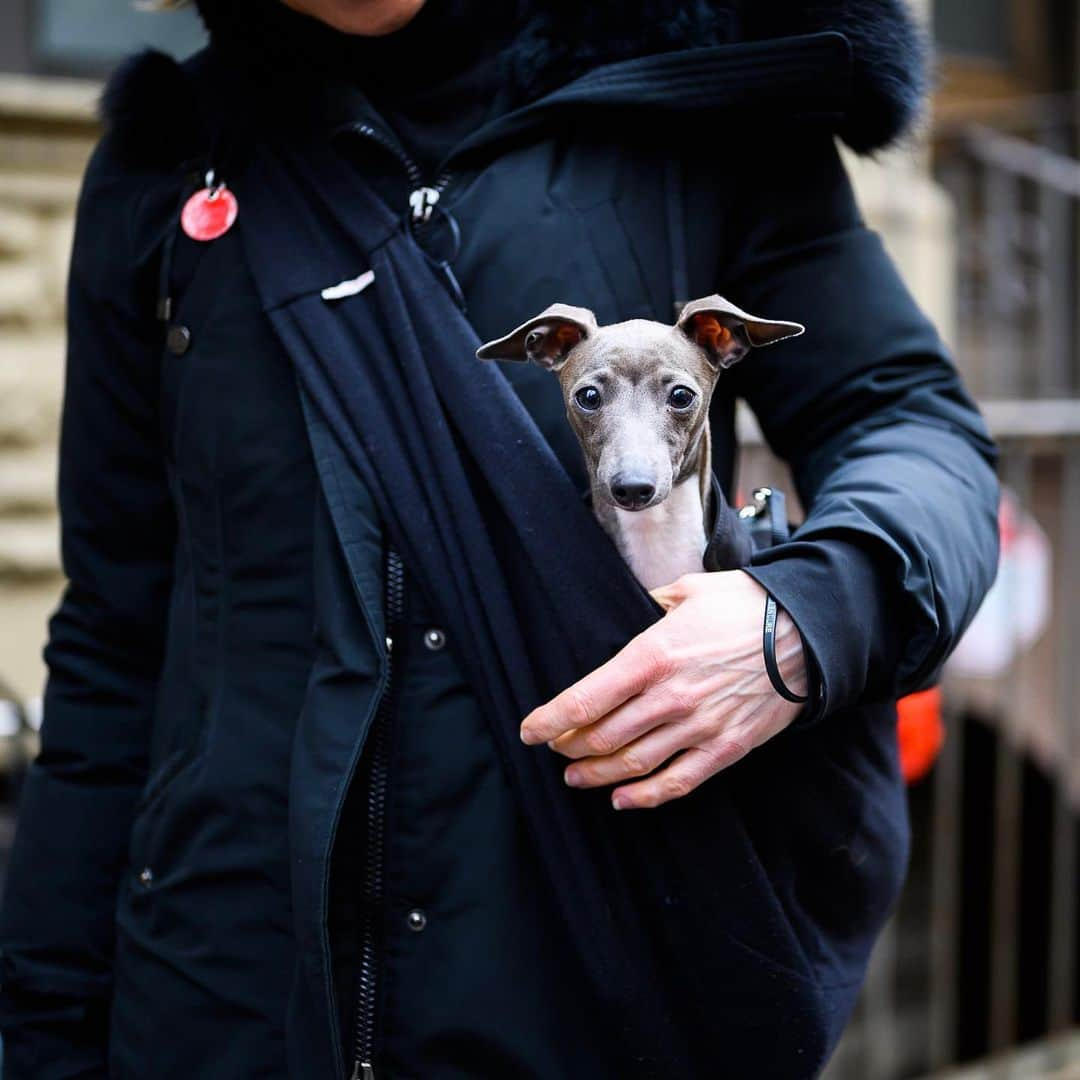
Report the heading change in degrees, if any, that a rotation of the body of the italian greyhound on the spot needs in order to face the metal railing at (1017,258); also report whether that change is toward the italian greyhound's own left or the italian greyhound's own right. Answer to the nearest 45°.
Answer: approximately 180°

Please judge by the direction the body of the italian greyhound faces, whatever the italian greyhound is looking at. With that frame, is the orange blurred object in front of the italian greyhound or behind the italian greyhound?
behind

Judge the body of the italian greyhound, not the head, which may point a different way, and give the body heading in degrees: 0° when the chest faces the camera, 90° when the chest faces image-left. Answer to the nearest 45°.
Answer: approximately 0°

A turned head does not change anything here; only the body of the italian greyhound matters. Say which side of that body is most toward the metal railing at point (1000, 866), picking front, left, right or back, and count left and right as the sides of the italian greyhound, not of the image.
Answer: back
